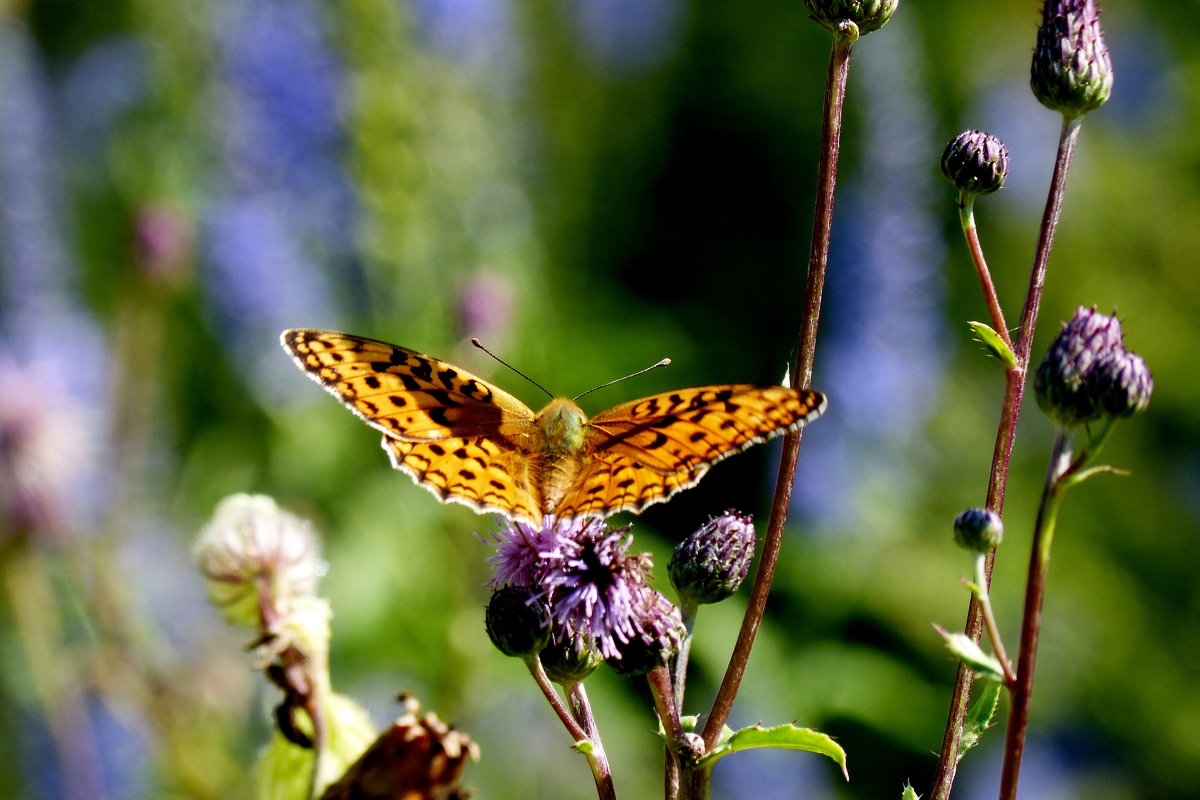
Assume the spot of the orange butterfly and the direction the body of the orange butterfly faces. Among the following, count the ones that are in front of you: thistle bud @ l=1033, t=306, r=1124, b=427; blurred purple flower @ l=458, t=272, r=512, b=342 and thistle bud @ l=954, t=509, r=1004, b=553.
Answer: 1

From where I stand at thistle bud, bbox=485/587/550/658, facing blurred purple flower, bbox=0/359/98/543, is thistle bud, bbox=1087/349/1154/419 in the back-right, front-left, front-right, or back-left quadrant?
back-right

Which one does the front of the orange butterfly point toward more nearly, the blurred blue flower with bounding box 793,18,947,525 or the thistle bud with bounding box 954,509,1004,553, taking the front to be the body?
the blurred blue flower

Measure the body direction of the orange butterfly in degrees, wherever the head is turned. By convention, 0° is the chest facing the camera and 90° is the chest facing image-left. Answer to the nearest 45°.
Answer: approximately 180°
